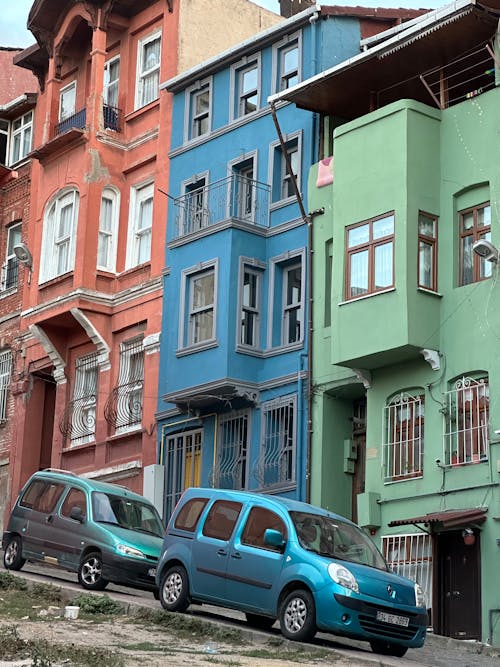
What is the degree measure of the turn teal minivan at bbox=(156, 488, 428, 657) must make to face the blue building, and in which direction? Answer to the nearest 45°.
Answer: approximately 135° to its left

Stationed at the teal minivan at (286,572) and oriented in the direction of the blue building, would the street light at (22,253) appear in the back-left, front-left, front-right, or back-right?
front-left

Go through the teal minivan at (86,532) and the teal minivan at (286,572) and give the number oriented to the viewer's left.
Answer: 0

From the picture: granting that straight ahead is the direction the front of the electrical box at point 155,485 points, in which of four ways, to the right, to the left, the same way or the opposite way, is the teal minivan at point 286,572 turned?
to the left

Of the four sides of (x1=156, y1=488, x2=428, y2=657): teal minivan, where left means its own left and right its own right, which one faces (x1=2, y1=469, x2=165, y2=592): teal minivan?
back

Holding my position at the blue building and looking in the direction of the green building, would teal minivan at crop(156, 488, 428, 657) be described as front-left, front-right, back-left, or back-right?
front-right

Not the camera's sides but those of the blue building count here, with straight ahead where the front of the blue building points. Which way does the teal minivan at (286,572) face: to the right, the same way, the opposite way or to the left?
to the left

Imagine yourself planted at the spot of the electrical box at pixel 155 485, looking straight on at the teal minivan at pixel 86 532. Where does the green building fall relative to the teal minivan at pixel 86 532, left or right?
left

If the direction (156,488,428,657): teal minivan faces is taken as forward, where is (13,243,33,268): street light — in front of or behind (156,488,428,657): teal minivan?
behind

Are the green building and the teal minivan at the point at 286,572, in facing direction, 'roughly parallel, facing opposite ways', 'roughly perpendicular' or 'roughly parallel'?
roughly perpendicular

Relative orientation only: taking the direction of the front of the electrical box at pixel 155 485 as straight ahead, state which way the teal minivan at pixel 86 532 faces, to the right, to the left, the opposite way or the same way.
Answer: to the left

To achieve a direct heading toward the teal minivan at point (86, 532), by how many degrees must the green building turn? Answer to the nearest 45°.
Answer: approximately 45° to its right

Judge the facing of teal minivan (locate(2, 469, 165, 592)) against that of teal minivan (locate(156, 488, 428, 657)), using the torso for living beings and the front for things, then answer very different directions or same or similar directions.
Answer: same or similar directions
